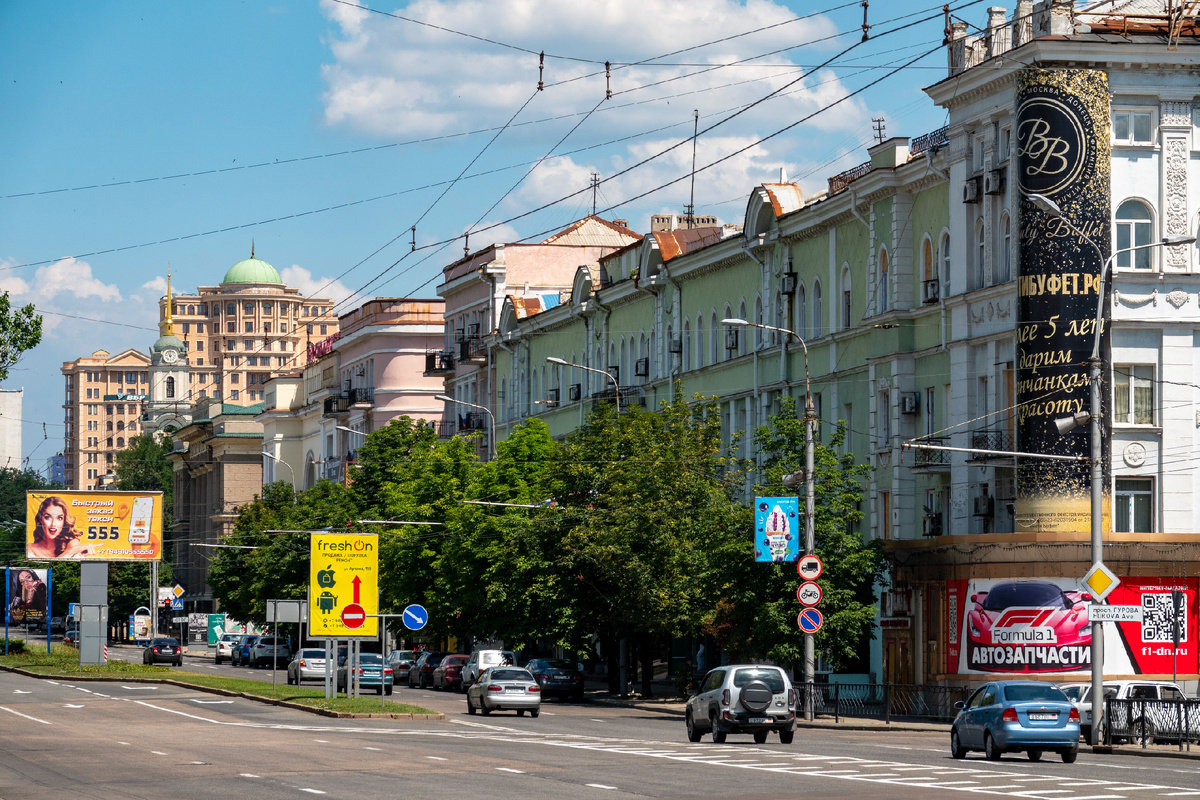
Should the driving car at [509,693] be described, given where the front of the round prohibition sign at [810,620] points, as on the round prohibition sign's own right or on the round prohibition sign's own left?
on the round prohibition sign's own right

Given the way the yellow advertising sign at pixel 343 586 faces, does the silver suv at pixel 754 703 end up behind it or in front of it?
in front

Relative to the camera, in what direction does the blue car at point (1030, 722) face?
facing away from the viewer and to the left of the viewer

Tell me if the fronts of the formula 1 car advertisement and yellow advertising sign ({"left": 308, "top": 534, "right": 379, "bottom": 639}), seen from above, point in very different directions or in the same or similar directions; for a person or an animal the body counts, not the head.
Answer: same or similar directions

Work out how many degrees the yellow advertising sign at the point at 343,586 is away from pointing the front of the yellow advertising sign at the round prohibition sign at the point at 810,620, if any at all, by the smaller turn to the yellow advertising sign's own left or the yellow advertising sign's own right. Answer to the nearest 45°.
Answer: approximately 45° to the yellow advertising sign's own left

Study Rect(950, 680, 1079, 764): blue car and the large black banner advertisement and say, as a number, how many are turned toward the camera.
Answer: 1

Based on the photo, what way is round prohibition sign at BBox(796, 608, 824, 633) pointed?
toward the camera

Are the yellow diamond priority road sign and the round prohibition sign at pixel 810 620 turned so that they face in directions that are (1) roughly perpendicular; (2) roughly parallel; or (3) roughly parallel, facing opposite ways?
roughly parallel

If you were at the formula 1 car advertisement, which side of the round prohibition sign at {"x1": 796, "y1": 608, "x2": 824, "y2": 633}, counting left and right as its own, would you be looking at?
left

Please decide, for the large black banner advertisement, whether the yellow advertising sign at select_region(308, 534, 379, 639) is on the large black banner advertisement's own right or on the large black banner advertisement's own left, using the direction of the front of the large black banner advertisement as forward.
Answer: on the large black banner advertisement's own right

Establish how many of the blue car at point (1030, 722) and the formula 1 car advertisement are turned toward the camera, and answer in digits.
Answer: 1

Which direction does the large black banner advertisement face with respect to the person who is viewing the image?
facing the viewer

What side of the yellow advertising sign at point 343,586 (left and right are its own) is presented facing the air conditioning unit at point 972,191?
left

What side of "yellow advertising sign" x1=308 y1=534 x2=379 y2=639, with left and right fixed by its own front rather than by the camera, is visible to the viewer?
front

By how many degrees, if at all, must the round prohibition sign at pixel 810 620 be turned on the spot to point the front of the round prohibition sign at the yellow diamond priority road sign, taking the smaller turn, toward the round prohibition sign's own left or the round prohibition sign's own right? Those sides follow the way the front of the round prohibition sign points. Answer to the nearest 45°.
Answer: approximately 45° to the round prohibition sign's own left

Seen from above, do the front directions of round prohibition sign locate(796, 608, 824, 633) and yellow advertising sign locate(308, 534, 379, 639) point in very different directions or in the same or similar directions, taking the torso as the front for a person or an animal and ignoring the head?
same or similar directions

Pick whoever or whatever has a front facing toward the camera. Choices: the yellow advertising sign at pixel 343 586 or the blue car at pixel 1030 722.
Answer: the yellow advertising sign

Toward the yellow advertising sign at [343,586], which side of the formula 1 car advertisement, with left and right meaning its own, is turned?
right
